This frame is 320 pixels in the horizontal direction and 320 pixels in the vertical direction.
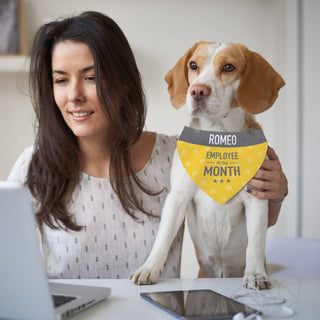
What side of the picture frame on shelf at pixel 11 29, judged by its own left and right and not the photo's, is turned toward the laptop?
front

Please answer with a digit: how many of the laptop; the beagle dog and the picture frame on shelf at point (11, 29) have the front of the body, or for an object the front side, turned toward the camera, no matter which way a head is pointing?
2

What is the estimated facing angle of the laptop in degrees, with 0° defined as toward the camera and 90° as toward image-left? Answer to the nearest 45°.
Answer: approximately 225°

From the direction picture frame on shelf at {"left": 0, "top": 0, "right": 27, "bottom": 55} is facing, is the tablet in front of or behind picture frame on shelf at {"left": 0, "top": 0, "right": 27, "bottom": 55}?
in front

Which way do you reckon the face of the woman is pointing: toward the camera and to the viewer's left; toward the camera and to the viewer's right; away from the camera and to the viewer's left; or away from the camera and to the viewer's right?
toward the camera and to the viewer's left

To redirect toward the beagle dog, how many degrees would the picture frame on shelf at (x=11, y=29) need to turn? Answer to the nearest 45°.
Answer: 0° — it already faces it

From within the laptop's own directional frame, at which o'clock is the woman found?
The woman is roughly at 11 o'clock from the laptop.

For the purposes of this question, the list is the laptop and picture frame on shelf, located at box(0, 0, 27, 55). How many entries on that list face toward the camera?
1
